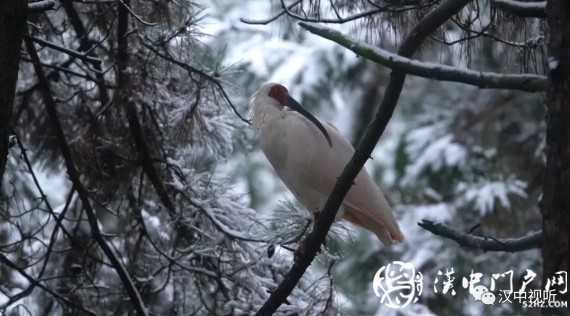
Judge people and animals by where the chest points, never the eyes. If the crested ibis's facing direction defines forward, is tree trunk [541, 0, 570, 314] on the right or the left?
on its left

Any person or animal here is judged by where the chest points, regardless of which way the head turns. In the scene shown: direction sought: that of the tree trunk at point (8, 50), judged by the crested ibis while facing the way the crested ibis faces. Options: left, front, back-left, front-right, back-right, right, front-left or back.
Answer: front-left

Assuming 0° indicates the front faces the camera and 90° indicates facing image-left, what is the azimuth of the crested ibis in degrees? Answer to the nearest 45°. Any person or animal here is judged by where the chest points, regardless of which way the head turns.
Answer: approximately 90°
